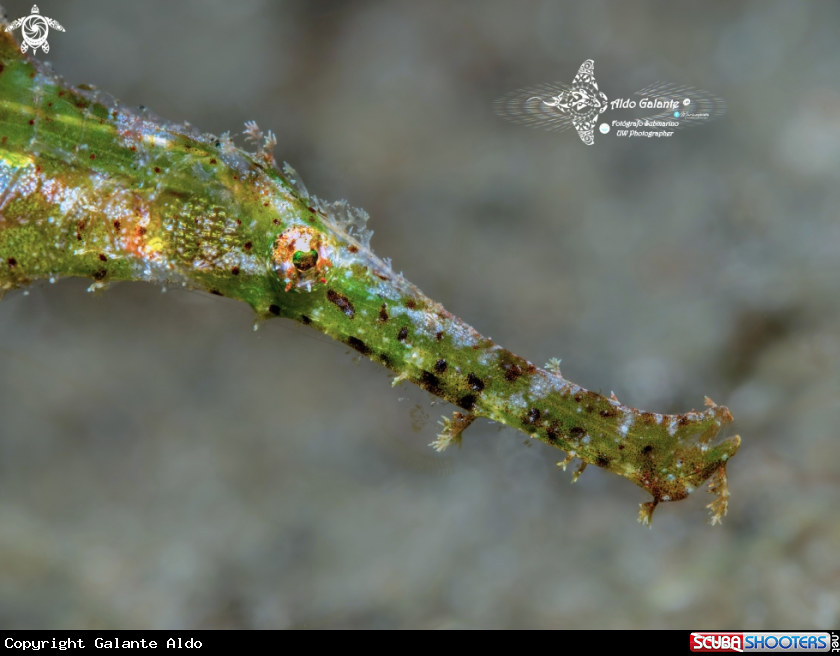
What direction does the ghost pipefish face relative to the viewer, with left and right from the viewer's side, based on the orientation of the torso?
facing to the right of the viewer
